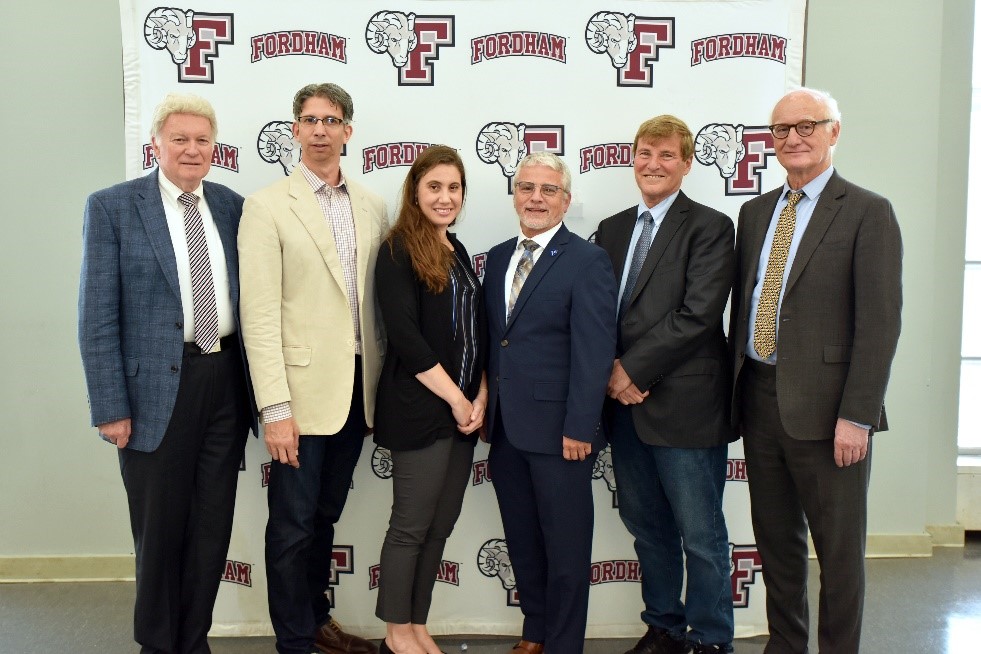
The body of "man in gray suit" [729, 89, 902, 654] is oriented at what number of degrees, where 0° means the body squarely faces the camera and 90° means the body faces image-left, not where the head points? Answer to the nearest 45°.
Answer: approximately 45°

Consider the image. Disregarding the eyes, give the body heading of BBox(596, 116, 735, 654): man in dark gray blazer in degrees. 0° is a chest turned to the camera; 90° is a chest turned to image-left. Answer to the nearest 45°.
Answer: approximately 45°

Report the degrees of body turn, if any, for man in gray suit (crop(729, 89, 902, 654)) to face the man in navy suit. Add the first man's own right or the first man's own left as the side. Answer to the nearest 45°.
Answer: approximately 45° to the first man's own right
